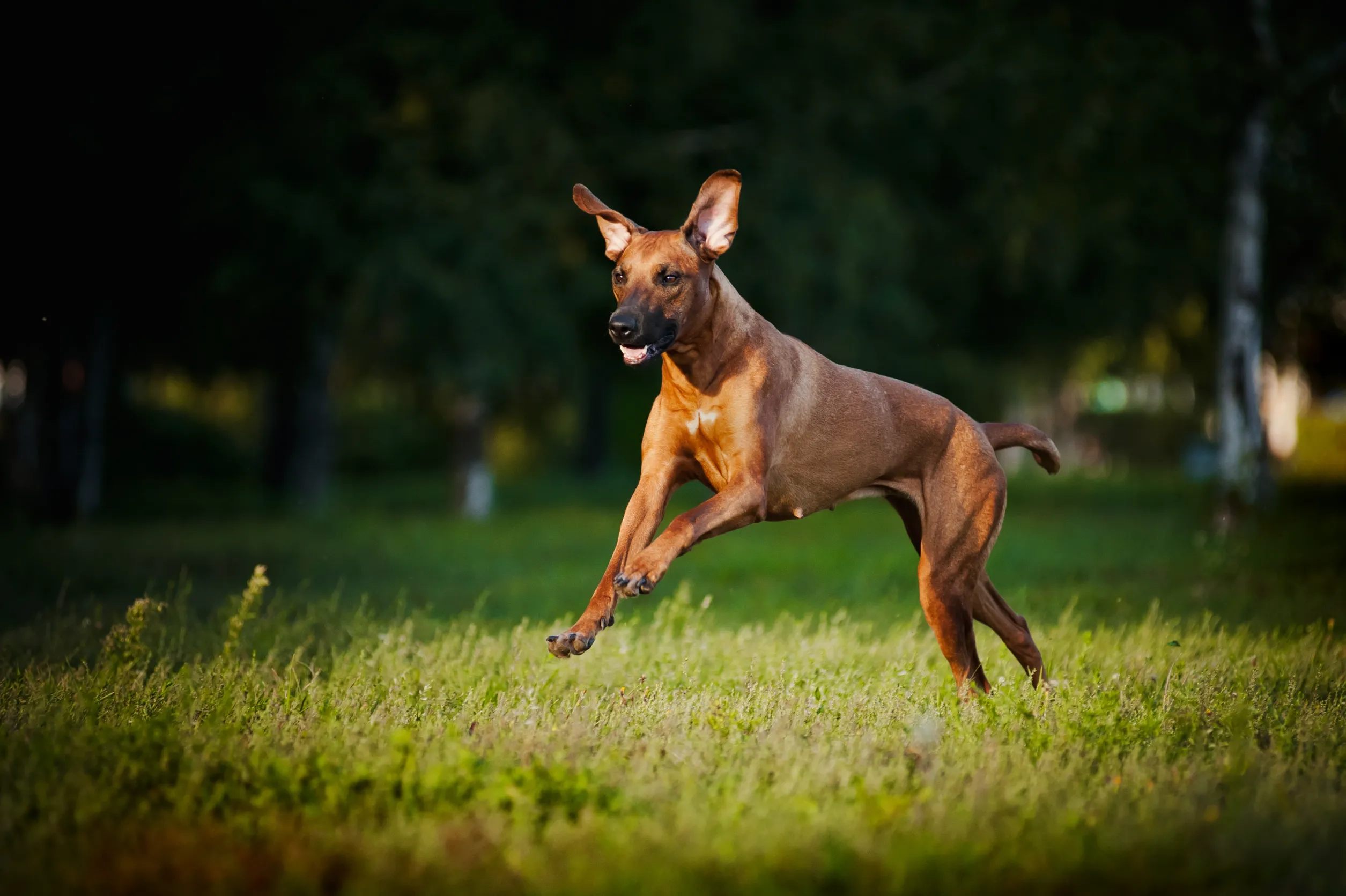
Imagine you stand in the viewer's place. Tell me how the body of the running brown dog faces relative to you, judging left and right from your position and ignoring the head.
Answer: facing the viewer and to the left of the viewer
